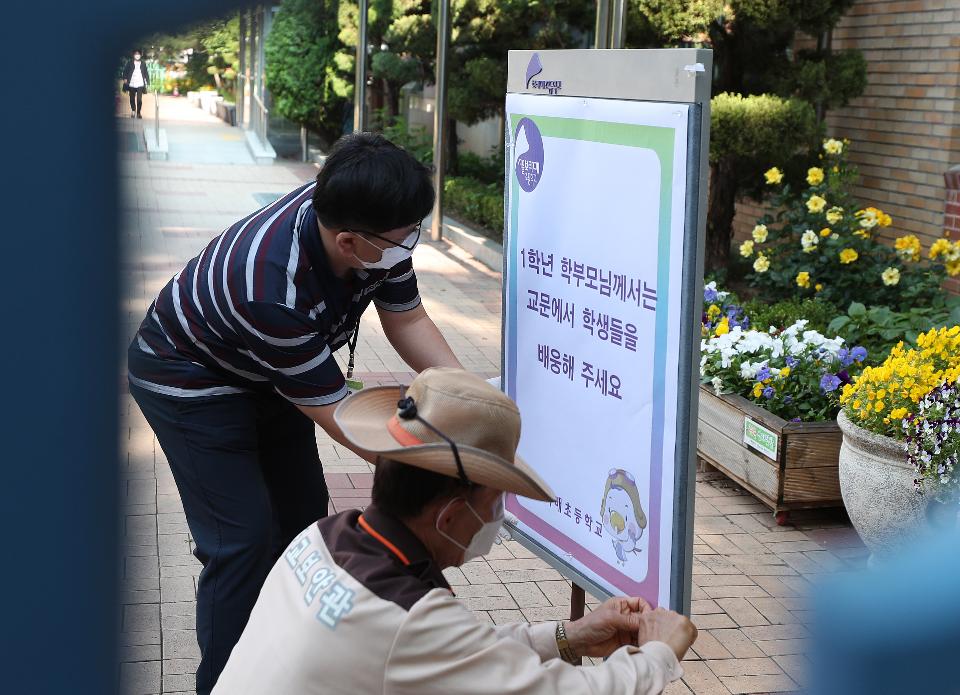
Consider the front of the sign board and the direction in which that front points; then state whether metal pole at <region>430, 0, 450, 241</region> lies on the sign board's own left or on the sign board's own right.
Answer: on the sign board's own right

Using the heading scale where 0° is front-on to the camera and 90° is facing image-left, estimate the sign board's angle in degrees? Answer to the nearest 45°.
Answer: approximately 45°

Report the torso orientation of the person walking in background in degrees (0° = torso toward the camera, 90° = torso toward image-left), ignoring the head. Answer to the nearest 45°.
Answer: approximately 0°

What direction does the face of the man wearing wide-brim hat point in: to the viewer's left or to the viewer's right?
to the viewer's right

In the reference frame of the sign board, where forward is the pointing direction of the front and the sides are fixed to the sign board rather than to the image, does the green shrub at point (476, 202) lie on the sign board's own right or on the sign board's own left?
on the sign board's own right

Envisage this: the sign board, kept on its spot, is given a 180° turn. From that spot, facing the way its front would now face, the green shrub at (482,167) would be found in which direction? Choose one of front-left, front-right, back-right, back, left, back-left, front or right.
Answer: front-left

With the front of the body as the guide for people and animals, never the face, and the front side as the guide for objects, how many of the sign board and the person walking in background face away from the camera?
0
